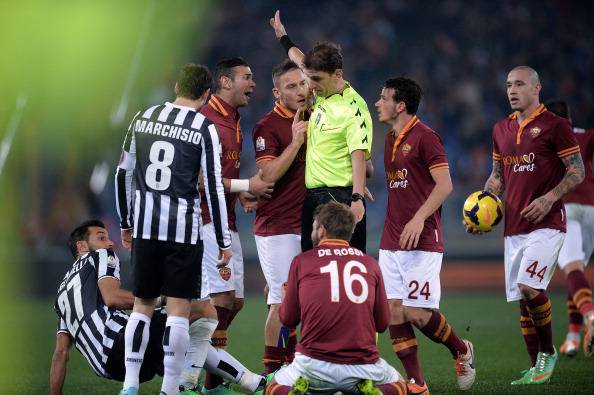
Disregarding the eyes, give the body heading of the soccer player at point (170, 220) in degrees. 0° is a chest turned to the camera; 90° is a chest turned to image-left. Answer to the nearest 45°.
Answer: approximately 180°

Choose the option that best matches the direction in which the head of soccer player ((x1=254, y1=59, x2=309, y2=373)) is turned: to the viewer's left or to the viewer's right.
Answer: to the viewer's right

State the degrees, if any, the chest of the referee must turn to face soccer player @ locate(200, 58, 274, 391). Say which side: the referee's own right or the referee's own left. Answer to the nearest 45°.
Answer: approximately 90° to the referee's own right

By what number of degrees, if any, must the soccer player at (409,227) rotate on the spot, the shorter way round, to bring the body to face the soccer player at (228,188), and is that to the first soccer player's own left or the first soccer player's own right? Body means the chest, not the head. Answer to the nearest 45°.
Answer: approximately 45° to the first soccer player's own right

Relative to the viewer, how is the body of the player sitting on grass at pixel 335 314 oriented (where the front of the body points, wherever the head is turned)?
away from the camera

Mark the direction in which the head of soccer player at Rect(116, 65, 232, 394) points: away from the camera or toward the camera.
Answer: away from the camera

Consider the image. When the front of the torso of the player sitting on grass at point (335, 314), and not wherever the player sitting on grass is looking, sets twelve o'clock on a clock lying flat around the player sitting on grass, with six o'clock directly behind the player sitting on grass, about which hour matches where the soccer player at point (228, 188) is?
The soccer player is roughly at 11 o'clock from the player sitting on grass.

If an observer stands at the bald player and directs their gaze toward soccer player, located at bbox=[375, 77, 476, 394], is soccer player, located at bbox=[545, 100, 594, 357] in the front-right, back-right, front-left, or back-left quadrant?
back-right

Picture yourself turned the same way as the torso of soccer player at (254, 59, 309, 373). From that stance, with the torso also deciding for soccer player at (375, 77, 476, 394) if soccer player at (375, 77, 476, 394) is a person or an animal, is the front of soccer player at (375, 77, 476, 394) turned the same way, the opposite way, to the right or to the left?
to the right

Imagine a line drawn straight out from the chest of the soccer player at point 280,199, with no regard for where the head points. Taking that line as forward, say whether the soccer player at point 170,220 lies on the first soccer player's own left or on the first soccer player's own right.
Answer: on the first soccer player's own right

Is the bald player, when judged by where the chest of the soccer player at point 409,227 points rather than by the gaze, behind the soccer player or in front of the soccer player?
behind

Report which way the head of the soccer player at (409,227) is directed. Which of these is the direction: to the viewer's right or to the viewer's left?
to the viewer's left
